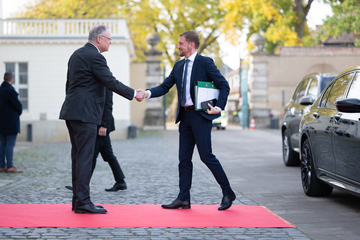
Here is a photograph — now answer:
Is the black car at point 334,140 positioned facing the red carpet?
no

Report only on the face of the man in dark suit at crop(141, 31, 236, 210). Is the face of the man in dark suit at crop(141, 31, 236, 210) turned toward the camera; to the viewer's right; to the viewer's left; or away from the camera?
to the viewer's left

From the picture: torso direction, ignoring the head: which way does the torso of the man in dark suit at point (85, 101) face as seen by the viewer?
to the viewer's right

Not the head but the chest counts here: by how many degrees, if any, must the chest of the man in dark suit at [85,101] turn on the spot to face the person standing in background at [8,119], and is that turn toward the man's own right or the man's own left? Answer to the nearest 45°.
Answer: approximately 90° to the man's own left

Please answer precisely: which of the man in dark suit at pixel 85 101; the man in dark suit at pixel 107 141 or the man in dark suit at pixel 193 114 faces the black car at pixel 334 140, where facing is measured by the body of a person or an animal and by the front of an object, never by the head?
the man in dark suit at pixel 85 101

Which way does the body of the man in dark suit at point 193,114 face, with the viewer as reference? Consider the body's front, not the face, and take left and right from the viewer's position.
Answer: facing the viewer and to the left of the viewer

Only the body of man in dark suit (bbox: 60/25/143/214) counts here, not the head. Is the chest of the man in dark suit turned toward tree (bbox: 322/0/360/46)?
no

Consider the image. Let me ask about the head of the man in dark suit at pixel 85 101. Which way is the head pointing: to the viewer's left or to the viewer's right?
to the viewer's right

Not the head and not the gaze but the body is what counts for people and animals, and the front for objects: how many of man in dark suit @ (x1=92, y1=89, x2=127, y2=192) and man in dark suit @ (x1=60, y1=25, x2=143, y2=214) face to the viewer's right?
1
